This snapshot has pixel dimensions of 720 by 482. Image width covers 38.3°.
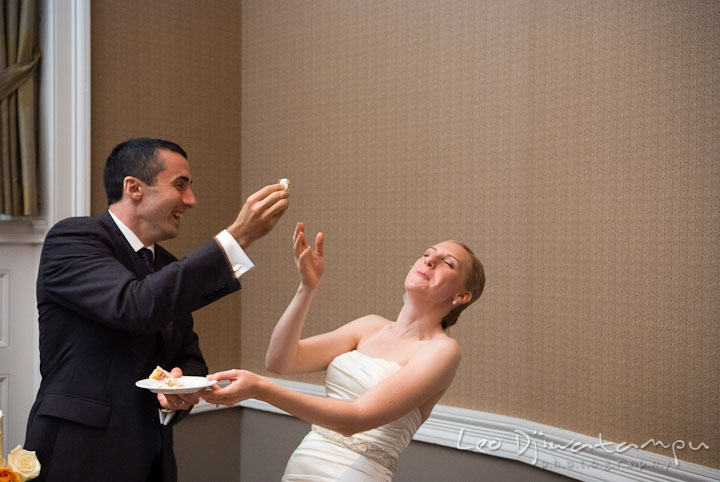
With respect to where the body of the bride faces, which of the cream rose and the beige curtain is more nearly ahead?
the cream rose

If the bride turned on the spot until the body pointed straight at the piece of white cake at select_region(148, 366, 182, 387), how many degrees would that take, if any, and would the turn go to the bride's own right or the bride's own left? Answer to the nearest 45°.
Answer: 0° — they already face it

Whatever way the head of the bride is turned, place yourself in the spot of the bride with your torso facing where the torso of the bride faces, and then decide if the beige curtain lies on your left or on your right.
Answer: on your right

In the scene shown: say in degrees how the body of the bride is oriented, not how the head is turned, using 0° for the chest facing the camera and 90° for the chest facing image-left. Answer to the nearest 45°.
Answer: approximately 45°

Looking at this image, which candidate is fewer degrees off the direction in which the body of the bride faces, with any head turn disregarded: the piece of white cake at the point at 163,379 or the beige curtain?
the piece of white cake

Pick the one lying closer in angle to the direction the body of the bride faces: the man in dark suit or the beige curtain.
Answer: the man in dark suit

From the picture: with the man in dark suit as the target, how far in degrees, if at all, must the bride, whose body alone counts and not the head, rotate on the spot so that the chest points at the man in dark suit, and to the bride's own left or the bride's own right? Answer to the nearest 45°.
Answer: approximately 45° to the bride's own right

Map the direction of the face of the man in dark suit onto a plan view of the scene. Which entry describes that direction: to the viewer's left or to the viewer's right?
to the viewer's right
